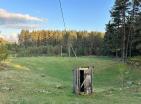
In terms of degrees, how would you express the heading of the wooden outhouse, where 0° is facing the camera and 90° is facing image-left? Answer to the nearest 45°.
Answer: approximately 0°
